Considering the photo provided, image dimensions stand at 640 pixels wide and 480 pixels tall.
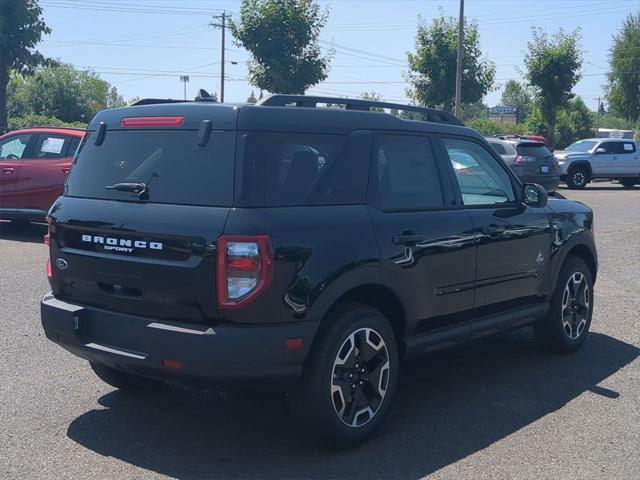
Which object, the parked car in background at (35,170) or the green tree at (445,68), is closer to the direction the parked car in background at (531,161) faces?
the green tree

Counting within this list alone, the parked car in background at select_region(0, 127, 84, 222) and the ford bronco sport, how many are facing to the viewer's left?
1

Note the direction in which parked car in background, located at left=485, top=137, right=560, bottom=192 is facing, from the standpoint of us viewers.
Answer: facing away from the viewer and to the left of the viewer

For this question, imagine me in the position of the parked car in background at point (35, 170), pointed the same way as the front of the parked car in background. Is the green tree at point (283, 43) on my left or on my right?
on my right

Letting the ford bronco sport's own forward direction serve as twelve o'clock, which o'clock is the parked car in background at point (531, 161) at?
The parked car in background is roughly at 11 o'clock from the ford bronco sport.

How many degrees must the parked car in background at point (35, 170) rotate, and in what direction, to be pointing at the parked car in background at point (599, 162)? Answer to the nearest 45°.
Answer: approximately 135° to its right

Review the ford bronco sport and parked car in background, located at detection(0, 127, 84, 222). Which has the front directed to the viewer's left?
the parked car in background

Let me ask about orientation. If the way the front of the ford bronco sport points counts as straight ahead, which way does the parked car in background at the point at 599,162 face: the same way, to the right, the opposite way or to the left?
the opposite way

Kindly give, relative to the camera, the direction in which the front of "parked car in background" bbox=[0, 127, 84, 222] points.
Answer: facing to the left of the viewer

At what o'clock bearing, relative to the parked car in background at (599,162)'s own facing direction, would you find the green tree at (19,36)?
The green tree is roughly at 12 o'clock from the parked car in background.

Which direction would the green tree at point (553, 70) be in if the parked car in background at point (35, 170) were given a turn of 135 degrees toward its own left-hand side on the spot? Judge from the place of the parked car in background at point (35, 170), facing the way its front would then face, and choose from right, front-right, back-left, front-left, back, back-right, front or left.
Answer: left

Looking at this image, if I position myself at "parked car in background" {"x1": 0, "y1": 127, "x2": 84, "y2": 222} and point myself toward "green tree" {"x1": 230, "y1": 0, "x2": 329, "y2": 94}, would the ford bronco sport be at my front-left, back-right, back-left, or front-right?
back-right

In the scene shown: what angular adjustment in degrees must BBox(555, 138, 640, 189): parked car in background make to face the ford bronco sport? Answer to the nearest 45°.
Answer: approximately 45° to its left

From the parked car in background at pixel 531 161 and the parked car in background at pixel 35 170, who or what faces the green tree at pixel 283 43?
the parked car in background at pixel 531 161
